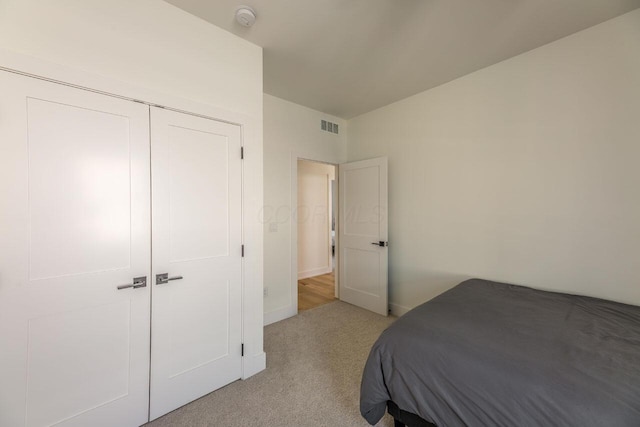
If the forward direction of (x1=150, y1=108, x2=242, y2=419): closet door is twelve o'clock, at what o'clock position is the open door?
The open door is roughly at 10 o'clock from the closet door.

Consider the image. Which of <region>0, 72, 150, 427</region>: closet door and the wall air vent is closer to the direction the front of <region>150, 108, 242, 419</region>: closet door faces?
the wall air vent

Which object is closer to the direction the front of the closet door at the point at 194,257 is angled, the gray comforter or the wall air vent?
the gray comforter

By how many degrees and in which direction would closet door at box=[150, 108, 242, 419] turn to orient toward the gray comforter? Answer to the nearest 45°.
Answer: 0° — it already faces it

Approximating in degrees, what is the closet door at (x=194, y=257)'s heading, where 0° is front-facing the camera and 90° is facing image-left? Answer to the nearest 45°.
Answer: approximately 315°

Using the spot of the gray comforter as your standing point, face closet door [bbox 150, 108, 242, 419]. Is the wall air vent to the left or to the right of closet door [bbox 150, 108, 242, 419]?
right

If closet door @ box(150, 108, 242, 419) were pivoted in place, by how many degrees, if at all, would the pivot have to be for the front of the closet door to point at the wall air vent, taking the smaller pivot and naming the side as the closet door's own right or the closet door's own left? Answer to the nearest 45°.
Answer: approximately 90° to the closet door's own left

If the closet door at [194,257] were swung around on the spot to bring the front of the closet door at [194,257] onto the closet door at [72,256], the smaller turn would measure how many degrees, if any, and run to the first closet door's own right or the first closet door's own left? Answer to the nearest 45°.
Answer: approximately 135° to the first closet door's own right
